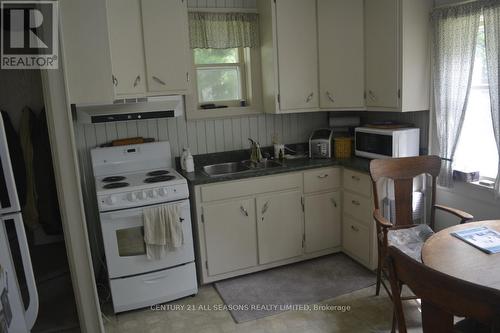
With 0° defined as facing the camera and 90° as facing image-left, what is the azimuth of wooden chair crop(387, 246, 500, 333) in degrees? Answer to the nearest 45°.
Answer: approximately 225°

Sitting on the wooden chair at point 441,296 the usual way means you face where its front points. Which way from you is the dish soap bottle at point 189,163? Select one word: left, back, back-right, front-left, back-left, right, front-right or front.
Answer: left

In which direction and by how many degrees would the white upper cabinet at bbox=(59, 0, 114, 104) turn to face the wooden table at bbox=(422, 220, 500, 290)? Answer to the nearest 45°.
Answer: approximately 45° to its left

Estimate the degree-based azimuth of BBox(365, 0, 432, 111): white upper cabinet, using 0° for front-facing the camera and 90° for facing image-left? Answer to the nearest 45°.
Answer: approximately 45°

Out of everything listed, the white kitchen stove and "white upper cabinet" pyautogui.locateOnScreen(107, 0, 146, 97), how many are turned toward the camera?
2

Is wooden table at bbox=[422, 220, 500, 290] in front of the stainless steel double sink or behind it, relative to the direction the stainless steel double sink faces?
in front

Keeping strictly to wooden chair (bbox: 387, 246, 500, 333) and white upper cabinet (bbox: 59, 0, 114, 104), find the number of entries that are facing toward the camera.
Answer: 1

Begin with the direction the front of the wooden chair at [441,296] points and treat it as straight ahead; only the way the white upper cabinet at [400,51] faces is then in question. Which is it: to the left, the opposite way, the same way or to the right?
the opposite way

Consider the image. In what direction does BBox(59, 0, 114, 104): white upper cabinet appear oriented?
toward the camera

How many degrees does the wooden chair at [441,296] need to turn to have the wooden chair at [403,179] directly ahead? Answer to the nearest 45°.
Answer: approximately 45° to its left

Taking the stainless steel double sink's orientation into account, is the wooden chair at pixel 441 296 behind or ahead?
ahead

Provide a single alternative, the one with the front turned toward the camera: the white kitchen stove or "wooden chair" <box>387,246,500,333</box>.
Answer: the white kitchen stove

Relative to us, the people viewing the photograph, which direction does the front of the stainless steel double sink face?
facing the viewer and to the right of the viewer

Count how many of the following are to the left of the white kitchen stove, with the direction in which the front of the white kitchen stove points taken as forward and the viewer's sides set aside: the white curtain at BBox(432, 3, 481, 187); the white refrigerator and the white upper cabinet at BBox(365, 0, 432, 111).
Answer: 2

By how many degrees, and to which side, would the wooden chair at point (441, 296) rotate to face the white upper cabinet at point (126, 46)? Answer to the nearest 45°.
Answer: approximately 90° to its left
